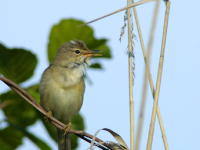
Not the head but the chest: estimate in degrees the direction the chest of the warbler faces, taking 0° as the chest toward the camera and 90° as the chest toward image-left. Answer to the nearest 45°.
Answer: approximately 315°
